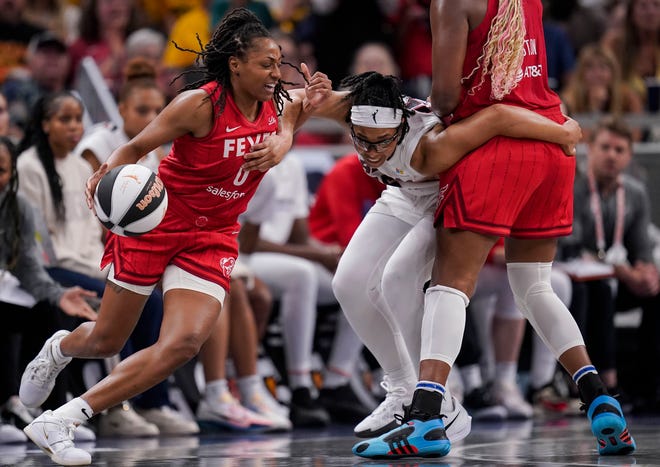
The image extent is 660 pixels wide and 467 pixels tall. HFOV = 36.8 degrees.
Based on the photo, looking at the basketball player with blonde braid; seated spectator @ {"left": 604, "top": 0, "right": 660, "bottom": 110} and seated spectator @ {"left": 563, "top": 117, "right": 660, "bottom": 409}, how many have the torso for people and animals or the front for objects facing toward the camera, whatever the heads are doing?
2

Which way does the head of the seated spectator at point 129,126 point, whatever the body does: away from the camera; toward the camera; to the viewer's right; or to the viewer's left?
toward the camera

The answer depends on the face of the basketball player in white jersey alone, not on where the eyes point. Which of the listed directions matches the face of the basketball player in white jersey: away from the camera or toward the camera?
toward the camera

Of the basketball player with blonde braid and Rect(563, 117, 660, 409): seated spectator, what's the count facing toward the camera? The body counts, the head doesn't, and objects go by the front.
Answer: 1

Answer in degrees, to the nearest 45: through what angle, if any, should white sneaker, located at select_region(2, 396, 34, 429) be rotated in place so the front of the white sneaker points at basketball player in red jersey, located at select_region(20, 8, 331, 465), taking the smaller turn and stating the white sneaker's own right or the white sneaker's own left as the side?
0° — it already faces them

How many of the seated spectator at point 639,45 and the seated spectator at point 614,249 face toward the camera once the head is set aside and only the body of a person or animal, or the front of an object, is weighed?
2

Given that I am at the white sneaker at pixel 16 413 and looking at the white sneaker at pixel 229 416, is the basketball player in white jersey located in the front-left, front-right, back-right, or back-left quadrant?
front-right

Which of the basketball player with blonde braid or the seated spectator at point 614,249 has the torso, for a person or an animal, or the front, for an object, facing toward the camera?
the seated spectator

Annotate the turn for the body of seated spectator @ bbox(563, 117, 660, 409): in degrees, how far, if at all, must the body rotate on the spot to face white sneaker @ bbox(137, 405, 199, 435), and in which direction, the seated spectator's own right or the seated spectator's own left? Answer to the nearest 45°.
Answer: approximately 45° to the seated spectator's own right

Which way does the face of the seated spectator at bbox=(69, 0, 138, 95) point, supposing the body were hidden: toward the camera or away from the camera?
toward the camera

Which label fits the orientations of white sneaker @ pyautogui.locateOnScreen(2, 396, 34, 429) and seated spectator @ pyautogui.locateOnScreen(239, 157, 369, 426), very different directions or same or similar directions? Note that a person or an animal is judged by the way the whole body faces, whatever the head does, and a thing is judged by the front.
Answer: same or similar directions

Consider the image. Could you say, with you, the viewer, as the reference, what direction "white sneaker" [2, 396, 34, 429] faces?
facing the viewer and to the right of the viewer

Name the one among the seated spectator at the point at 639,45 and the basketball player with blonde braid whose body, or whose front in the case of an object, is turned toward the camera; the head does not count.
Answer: the seated spectator

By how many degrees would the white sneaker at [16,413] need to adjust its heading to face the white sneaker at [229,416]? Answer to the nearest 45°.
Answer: approximately 45° to its left

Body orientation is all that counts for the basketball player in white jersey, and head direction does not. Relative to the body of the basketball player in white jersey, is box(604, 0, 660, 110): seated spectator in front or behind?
behind
